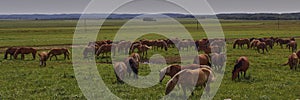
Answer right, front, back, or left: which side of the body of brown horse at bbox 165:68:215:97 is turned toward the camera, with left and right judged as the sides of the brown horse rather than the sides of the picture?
left

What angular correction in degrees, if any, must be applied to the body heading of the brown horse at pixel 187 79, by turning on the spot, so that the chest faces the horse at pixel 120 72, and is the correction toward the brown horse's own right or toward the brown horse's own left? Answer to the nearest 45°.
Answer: approximately 45° to the brown horse's own right

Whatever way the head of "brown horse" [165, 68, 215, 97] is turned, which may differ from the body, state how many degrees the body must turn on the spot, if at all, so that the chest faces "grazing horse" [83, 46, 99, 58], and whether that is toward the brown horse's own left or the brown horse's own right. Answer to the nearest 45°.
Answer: approximately 45° to the brown horse's own right

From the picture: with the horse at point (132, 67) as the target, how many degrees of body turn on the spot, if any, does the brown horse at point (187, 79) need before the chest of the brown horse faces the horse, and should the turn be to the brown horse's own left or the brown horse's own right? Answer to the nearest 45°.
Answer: approximately 45° to the brown horse's own right
